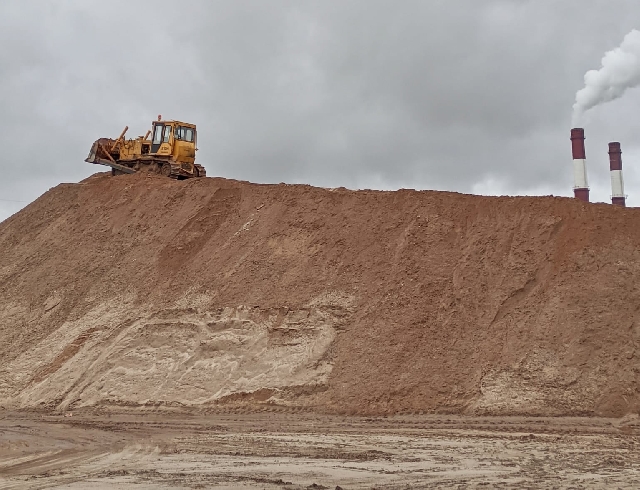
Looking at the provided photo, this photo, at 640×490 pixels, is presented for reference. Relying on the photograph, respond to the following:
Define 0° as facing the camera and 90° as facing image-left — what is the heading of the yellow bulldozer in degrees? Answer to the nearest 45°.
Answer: approximately 135°

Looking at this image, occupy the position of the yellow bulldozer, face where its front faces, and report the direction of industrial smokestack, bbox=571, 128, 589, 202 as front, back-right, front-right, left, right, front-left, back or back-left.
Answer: back-right

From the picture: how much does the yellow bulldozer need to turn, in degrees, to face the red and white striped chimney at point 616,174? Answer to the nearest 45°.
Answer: approximately 135° to its right
